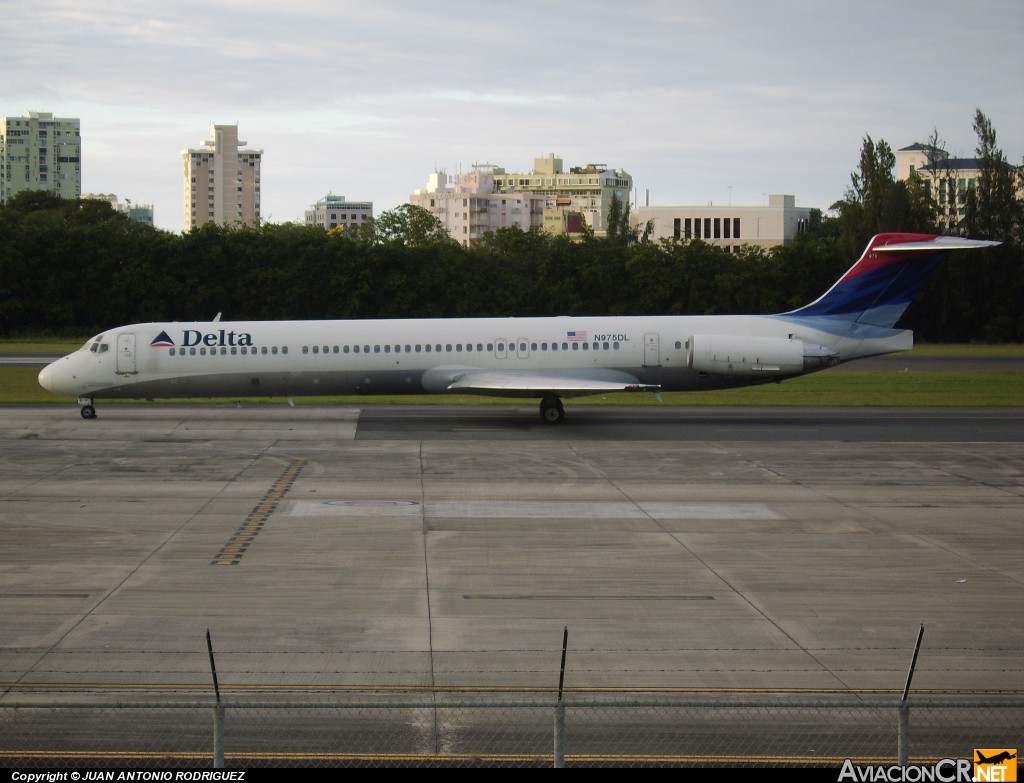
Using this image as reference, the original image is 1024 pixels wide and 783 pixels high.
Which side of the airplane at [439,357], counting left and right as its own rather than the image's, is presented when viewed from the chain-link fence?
left

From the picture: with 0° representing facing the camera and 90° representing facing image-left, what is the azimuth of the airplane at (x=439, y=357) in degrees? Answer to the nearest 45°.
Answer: approximately 90°
